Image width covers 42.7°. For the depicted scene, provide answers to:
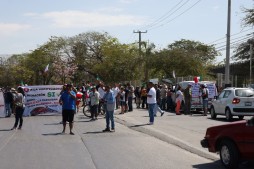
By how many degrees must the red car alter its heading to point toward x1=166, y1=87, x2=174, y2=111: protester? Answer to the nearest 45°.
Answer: approximately 45° to its right

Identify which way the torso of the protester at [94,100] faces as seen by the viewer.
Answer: toward the camera

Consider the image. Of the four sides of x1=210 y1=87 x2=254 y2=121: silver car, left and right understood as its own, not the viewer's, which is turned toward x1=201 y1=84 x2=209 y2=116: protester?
front

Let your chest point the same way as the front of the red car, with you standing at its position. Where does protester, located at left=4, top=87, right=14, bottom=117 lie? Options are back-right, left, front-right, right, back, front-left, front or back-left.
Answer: front

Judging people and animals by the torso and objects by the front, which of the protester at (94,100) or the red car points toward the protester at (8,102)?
the red car

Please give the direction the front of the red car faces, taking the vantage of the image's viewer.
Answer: facing away from the viewer and to the left of the viewer

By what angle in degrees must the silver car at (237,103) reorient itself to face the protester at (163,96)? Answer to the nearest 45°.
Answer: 0° — it already faces them

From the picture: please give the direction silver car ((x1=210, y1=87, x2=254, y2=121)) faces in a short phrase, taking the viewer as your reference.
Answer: facing away from the viewer and to the left of the viewer
